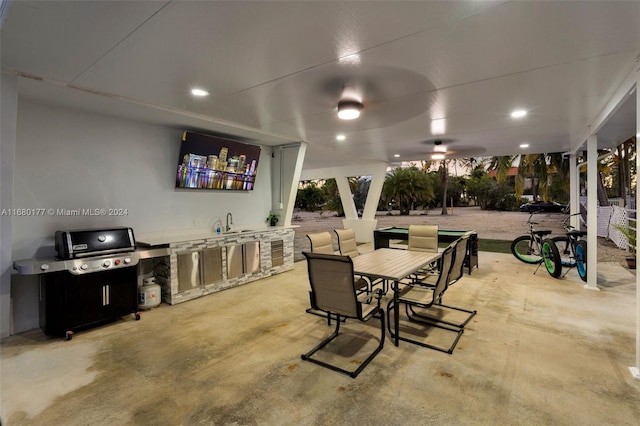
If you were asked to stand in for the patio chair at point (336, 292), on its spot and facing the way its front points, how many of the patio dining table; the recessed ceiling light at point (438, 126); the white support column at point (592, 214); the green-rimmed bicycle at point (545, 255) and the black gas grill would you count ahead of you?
4

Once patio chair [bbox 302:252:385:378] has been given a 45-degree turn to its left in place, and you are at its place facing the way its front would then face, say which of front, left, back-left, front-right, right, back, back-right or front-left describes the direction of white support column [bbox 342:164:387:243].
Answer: front

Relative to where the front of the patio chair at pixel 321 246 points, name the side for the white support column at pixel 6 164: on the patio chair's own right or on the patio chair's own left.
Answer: on the patio chair's own right

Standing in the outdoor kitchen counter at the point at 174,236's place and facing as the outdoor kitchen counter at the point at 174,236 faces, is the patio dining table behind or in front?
in front

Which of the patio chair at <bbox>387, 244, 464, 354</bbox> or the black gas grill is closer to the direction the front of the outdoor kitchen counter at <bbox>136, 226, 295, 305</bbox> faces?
the patio chair

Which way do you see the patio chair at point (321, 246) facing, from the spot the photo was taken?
facing the viewer and to the right of the viewer

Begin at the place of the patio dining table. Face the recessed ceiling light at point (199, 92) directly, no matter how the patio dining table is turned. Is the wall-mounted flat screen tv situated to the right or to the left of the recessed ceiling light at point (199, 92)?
right

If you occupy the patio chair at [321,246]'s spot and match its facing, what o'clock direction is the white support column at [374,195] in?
The white support column is roughly at 8 o'clock from the patio chair.

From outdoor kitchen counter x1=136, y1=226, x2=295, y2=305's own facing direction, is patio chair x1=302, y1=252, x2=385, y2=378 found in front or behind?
in front

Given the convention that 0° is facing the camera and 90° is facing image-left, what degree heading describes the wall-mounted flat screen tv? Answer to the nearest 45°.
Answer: approximately 315°

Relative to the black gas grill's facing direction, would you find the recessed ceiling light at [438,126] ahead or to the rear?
ahead

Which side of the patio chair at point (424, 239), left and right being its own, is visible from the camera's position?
front

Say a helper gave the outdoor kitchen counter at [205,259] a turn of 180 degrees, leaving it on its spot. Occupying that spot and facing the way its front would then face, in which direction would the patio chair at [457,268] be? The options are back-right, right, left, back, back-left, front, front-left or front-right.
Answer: back

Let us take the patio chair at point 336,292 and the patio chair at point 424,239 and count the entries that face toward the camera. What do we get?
1

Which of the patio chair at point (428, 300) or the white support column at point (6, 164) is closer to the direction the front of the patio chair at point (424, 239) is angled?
the patio chair
